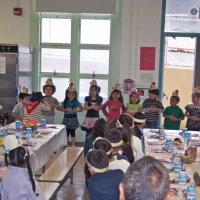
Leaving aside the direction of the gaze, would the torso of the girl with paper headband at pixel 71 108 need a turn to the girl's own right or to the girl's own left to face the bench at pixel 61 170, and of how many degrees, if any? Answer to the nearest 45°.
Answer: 0° — they already face it

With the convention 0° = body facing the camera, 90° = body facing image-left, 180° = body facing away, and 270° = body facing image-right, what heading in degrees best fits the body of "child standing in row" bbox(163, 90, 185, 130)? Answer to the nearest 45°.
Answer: approximately 0°

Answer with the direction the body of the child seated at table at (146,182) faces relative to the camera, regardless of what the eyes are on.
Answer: away from the camera

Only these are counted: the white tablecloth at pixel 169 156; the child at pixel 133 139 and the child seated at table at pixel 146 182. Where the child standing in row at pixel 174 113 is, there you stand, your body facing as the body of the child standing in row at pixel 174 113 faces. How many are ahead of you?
3

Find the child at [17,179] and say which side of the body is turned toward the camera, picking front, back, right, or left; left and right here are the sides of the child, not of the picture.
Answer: back

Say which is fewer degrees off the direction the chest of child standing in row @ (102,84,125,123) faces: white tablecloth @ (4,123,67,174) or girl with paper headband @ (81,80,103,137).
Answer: the white tablecloth

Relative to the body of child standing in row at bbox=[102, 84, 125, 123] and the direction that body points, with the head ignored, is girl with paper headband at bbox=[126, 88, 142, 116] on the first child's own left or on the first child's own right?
on the first child's own left

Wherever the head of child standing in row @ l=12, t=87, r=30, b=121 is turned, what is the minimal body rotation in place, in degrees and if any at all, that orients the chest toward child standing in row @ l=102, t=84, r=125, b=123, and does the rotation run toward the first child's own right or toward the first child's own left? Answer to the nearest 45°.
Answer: approximately 45° to the first child's own left

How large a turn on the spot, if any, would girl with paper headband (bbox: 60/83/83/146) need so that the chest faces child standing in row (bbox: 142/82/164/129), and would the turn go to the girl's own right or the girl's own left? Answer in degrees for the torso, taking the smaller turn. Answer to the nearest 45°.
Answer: approximately 90° to the girl's own left

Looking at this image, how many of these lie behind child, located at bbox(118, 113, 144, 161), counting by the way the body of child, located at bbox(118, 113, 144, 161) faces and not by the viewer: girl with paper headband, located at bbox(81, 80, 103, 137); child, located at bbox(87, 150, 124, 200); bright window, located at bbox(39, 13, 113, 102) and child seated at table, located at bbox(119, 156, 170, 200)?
2

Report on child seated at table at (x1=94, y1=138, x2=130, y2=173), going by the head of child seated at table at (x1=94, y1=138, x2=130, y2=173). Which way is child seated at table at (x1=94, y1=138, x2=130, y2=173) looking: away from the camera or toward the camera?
away from the camera

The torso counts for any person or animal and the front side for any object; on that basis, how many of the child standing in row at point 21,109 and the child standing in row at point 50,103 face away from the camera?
0

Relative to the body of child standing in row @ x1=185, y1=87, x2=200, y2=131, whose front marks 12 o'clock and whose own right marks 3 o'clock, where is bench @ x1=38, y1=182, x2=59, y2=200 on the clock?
The bench is roughly at 1 o'clock from the child standing in row.

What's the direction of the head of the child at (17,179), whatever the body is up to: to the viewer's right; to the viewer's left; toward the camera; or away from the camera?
away from the camera

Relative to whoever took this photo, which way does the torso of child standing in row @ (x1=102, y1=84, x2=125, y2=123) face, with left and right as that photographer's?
facing the viewer

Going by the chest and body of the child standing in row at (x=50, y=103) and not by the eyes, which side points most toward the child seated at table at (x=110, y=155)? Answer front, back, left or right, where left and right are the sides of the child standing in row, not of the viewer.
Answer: front

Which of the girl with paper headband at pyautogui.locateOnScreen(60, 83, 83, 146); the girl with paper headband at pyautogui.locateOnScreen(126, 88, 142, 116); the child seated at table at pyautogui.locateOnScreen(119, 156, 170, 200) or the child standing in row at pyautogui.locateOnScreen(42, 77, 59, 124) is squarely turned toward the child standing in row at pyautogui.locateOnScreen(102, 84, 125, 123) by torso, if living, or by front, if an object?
the child seated at table

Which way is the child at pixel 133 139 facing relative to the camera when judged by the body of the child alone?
away from the camera
